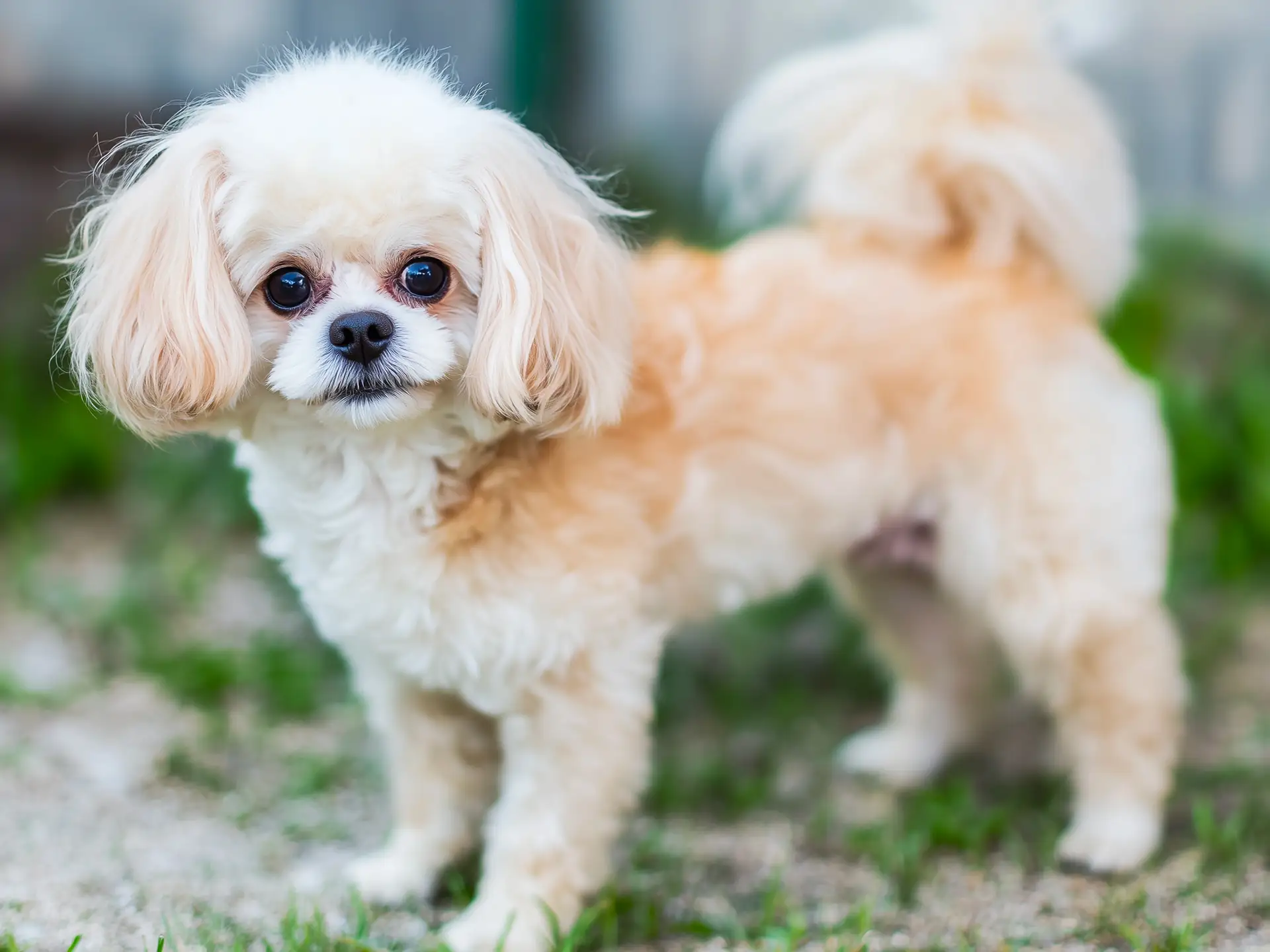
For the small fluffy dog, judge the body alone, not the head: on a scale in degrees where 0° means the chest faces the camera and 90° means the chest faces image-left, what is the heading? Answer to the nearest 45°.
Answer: approximately 45°
